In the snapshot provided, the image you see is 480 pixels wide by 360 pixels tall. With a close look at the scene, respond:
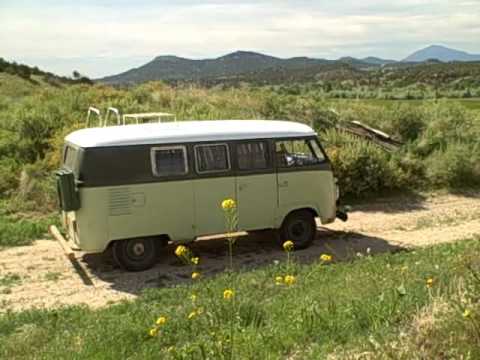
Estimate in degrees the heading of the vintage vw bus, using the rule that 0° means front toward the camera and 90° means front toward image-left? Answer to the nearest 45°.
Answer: approximately 270°

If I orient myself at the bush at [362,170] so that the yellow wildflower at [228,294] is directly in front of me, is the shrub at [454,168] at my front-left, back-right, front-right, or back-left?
back-left

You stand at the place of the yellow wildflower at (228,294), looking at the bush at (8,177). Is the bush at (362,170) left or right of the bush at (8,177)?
right

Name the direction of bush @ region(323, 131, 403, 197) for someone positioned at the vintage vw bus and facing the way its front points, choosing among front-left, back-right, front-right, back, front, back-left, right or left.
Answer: front-left

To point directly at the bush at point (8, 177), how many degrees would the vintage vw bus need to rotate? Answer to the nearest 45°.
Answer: approximately 135° to its left

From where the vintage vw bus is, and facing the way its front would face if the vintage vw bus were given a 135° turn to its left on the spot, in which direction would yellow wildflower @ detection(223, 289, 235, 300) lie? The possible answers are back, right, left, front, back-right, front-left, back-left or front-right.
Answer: back-left
